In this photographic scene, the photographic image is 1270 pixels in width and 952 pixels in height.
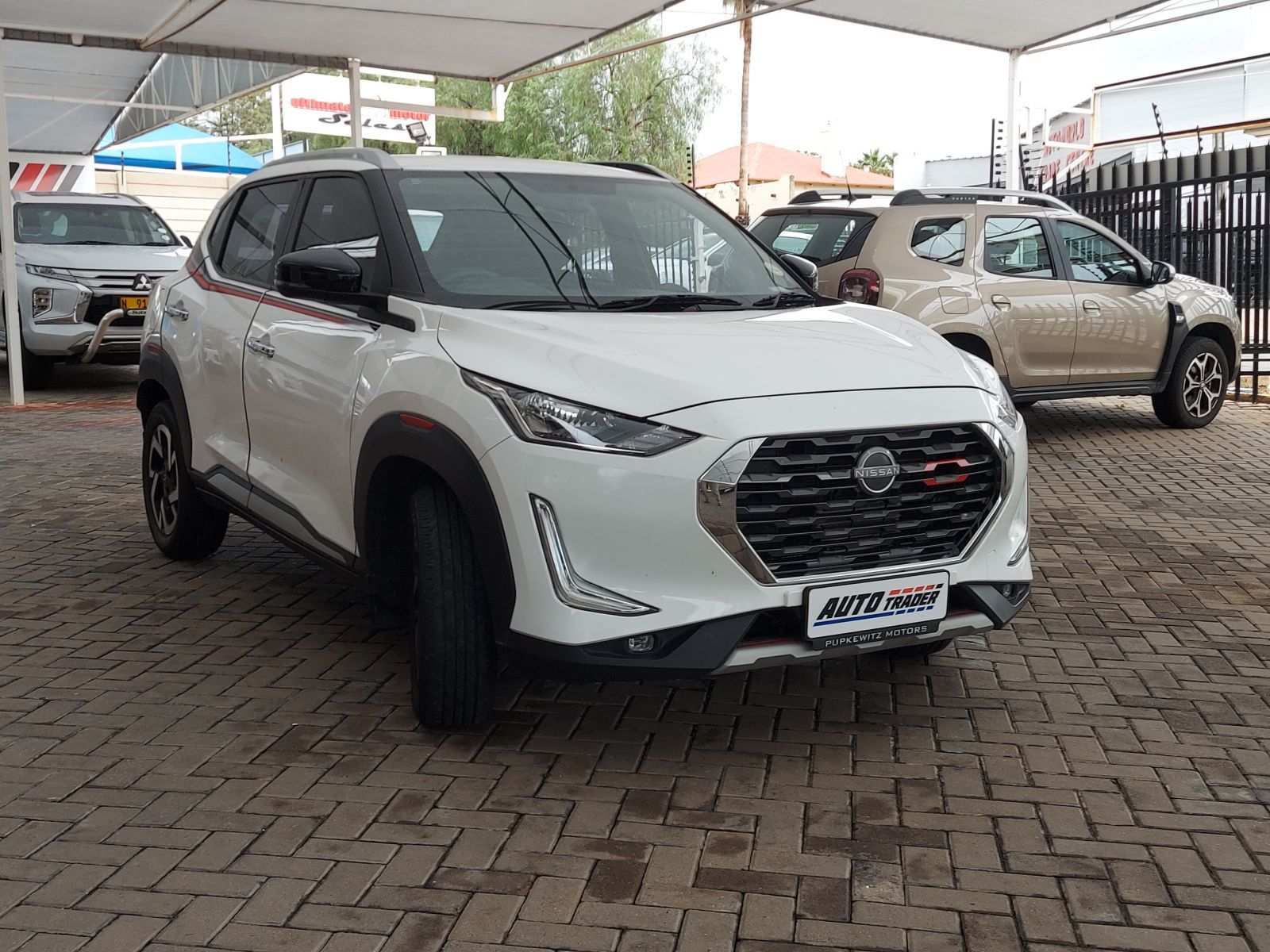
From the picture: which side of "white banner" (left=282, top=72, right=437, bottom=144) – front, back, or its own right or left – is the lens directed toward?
front

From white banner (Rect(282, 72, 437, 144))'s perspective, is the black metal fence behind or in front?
in front

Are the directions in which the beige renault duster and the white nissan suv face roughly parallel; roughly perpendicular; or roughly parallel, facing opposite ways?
roughly perpendicular

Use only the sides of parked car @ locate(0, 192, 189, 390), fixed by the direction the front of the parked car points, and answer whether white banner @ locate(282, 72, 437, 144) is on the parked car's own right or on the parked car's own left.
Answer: on the parked car's own left

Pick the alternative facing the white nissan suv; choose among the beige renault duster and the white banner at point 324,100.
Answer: the white banner

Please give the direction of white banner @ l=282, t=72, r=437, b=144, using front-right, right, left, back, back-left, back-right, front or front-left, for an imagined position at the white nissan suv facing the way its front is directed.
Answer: back-left

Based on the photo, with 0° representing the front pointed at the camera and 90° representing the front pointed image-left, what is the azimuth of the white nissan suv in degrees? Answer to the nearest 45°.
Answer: approximately 315°

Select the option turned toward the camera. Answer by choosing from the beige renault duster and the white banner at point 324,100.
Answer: the white banner

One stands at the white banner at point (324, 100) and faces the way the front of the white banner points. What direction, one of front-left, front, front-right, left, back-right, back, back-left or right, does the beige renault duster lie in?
front

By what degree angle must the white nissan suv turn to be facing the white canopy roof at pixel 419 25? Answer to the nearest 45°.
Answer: approximately 135° to its left

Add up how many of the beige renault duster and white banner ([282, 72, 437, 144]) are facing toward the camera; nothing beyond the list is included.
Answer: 1

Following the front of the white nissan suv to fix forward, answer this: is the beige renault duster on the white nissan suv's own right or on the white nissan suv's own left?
on the white nissan suv's own left

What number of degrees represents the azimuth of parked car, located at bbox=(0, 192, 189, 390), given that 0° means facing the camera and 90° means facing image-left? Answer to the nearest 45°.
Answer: approximately 315°

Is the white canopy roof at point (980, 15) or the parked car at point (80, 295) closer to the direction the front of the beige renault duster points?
the white canopy roof

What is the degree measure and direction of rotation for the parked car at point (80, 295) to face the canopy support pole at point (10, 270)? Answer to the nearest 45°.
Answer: approximately 90° to its right

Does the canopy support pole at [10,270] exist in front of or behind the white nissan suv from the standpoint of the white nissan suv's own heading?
behind
